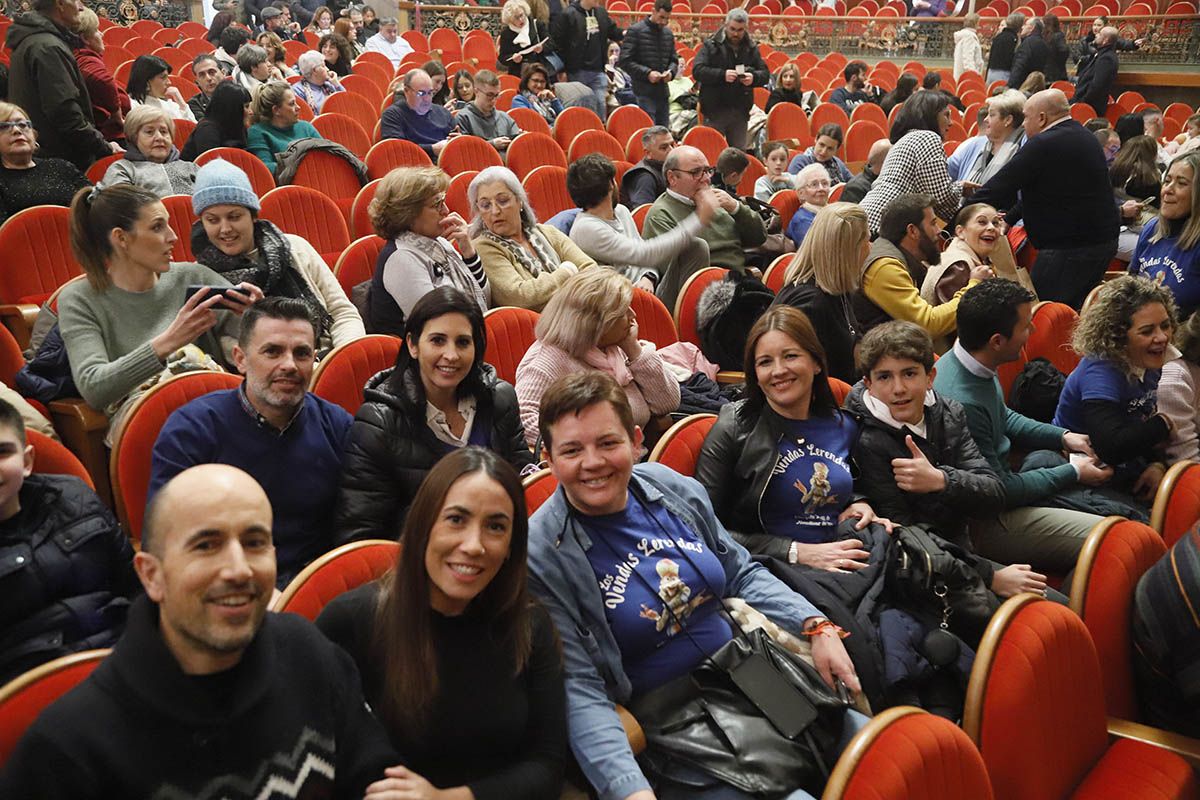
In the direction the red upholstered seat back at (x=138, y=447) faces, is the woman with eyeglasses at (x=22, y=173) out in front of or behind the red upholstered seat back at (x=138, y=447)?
behind

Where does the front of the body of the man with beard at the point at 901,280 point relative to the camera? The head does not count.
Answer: to the viewer's right

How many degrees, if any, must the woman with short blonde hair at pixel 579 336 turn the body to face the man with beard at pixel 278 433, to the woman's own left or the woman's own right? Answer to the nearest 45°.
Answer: approximately 90° to the woman's own right

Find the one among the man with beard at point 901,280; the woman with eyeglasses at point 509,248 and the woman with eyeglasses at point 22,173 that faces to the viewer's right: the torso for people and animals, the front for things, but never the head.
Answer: the man with beard

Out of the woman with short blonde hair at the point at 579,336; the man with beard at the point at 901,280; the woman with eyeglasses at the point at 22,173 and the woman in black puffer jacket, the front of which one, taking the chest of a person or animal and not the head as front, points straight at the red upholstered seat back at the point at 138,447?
the woman with eyeglasses

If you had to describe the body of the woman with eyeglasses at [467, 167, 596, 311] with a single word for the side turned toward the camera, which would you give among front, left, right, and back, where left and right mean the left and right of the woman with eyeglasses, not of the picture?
front

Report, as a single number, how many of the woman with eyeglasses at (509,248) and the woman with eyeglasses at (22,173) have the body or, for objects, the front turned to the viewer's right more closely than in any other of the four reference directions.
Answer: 0

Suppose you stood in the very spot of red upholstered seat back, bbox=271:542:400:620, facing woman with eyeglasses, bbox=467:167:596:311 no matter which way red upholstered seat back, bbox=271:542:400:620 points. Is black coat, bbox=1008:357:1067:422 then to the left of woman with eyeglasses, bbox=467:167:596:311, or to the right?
right

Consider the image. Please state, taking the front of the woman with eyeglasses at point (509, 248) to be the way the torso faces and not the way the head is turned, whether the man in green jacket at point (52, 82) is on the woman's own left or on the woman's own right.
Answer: on the woman's own right

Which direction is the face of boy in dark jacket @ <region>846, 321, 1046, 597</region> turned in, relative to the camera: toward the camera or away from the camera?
toward the camera

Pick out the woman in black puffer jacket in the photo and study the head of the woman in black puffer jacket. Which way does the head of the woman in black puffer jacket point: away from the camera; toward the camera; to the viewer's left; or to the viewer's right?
toward the camera

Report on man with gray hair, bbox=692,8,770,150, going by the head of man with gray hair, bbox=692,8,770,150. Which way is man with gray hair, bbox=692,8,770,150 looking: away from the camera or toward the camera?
toward the camera

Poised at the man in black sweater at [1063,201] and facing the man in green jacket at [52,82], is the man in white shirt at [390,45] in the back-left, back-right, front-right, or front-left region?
front-right

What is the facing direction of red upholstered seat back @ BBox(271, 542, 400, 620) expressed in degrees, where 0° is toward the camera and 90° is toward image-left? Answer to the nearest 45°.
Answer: approximately 315°

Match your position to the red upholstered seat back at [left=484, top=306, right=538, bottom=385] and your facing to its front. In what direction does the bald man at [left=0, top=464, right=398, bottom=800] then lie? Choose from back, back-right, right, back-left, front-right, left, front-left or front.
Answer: front-right

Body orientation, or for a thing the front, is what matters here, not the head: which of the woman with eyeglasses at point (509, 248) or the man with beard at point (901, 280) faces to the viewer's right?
the man with beard
